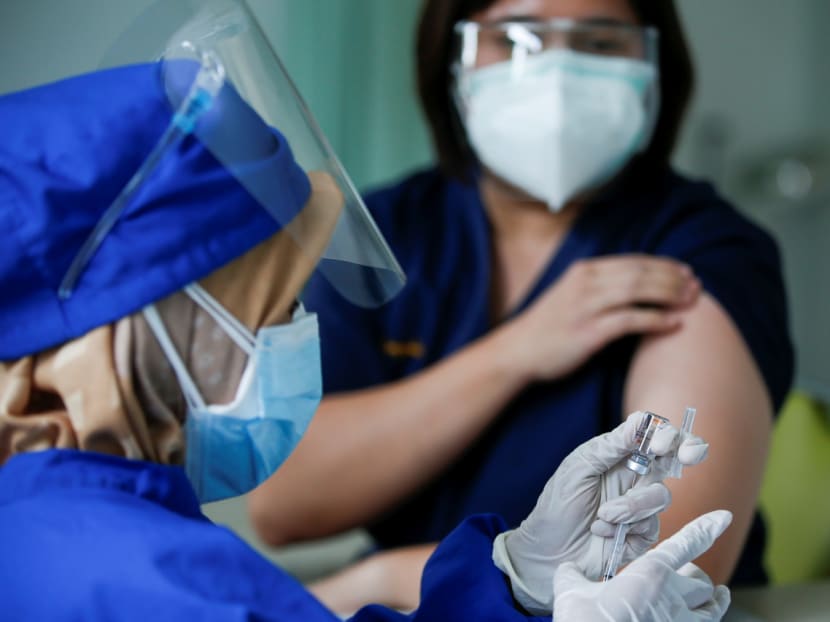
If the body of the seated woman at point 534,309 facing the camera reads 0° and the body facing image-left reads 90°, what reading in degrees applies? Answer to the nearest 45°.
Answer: approximately 0°
